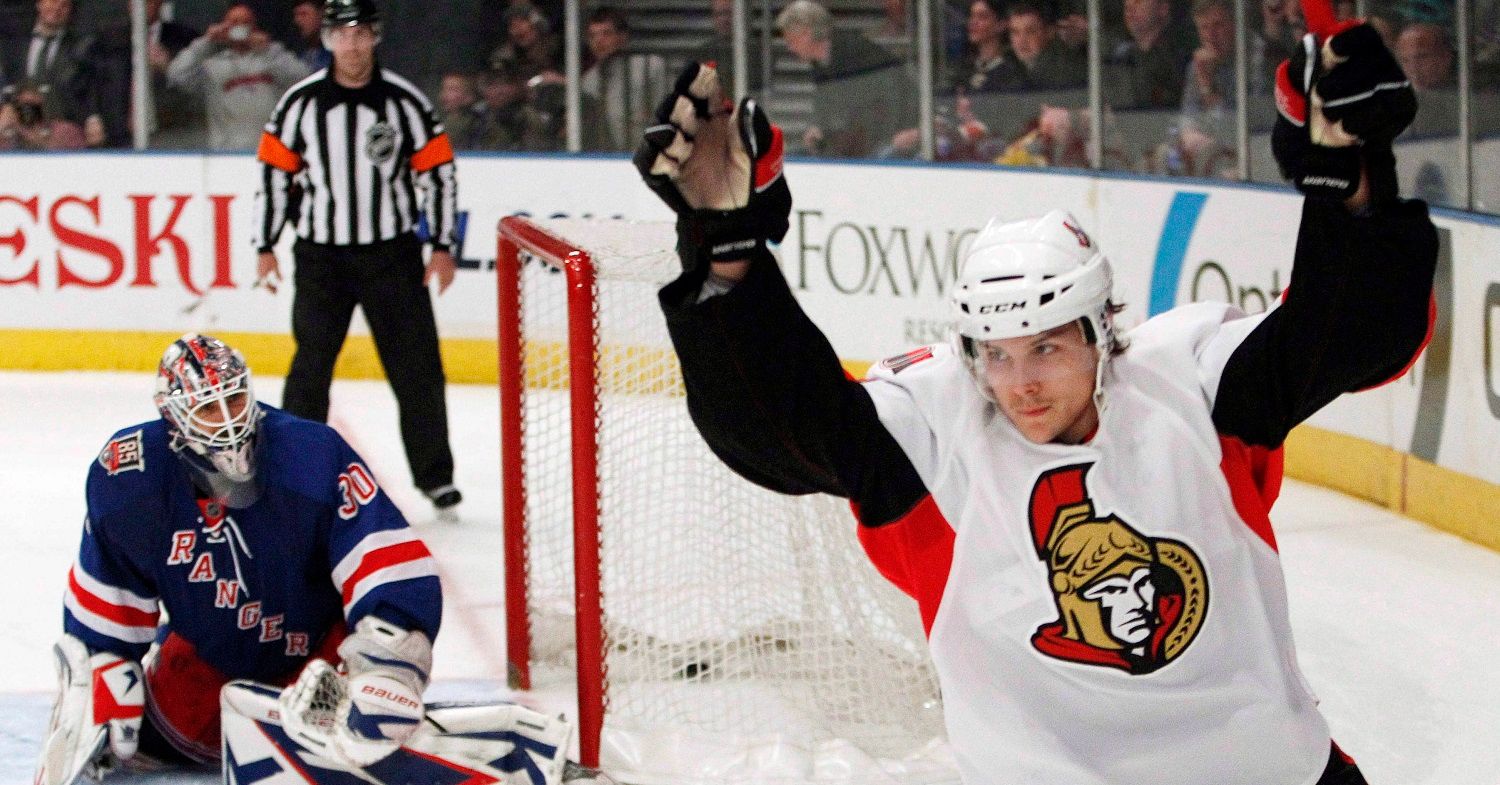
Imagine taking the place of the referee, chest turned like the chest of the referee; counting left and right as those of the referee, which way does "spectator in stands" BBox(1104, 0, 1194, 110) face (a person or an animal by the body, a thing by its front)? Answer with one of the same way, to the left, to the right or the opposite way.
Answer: the same way

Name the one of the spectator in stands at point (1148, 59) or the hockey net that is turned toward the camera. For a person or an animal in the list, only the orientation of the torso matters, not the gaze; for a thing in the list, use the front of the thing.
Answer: the spectator in stands

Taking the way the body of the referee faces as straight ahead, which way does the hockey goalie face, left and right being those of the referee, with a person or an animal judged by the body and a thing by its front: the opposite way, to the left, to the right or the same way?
the same way

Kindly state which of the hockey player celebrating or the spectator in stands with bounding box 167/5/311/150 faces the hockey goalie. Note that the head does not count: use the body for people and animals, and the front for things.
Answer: the spectator in stands

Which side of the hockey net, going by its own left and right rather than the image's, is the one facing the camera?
left

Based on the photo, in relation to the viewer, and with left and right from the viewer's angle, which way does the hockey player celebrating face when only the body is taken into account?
facing the viewer

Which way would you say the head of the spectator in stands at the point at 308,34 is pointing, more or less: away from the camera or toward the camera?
toward the camera

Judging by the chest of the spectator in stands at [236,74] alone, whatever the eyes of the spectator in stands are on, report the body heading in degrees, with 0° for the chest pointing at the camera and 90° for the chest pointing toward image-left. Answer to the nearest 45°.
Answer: approximately 0°

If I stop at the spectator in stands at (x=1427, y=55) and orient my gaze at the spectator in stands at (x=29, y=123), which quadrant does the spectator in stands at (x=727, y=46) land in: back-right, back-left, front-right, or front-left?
front-right

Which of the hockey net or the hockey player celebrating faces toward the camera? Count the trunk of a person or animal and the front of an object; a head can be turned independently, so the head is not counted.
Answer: the hockey player celebrating

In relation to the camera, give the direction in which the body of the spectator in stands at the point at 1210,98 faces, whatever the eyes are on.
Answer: toward the camera

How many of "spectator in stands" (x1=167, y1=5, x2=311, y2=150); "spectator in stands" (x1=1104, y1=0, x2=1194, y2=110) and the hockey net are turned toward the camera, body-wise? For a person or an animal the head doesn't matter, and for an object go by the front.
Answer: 2

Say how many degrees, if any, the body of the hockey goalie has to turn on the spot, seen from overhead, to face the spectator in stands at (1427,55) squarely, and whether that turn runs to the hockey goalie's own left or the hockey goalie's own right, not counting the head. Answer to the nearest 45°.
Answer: approximately 135° to the hockey goalie's own left

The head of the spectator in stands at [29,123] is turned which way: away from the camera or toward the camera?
toward the camera

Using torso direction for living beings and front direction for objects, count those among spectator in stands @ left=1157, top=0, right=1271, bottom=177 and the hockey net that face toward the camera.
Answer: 1

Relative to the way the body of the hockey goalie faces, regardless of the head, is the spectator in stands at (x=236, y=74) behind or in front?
behind

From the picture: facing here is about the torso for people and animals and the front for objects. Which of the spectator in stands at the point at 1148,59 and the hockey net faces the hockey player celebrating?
the spectator in stands
